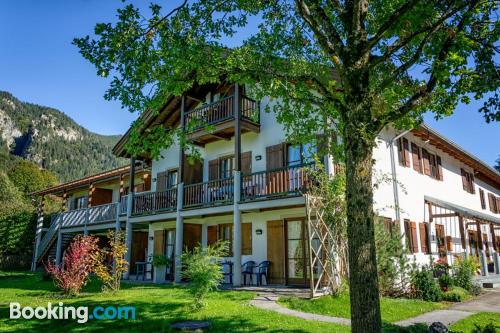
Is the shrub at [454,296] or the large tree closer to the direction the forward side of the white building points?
the large tree

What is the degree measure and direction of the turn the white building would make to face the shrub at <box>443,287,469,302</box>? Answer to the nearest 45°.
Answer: approximately 90° to its left

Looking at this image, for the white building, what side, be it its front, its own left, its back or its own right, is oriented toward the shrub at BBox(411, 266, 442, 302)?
left

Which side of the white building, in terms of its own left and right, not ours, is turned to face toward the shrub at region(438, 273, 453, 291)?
left

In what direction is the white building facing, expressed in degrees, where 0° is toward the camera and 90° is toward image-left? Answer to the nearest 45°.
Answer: approximately 45°

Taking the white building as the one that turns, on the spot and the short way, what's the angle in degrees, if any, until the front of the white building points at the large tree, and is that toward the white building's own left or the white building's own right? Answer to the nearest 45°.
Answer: approximately 45° to the white building's own left
